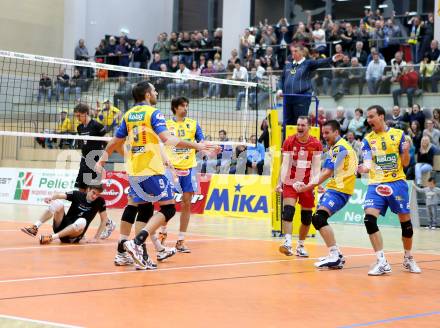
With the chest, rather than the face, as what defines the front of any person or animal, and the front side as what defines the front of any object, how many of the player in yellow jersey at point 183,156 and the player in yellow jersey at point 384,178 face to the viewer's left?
0

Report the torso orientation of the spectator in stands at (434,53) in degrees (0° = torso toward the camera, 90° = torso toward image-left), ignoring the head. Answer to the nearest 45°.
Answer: approximately 45°

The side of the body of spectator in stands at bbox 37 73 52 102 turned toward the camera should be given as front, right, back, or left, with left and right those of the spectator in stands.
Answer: front

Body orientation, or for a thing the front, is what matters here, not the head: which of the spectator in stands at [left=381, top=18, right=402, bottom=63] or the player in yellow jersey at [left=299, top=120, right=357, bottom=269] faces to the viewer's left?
the player in yellow jersey

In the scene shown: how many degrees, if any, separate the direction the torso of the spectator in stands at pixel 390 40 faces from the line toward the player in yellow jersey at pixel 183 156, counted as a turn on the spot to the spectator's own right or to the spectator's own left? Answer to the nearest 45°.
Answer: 0° — they already face them

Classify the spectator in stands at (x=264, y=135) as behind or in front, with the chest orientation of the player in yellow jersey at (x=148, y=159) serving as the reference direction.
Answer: in front

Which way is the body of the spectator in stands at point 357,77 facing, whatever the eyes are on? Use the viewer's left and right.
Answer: facing the viewer and to the left of the viewer

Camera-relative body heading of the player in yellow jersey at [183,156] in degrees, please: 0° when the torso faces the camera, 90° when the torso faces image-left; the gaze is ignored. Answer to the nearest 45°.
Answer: approximately 0°

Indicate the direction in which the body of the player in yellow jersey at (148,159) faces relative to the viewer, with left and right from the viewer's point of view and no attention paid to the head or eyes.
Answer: facing away from the viewer and to the right of the viewer
